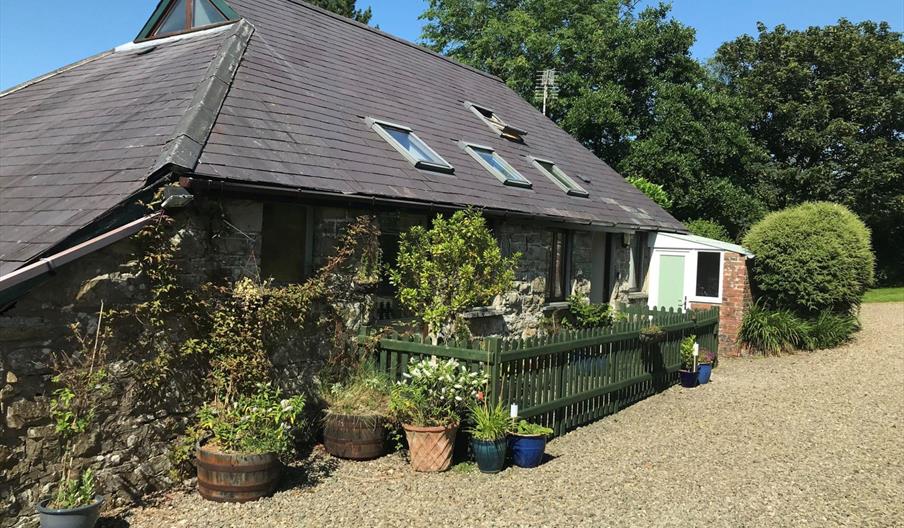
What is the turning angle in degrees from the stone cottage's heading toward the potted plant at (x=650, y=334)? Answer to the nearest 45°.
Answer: approximately 45° to its left

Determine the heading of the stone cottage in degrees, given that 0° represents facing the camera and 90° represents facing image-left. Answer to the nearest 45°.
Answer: approximately 315°

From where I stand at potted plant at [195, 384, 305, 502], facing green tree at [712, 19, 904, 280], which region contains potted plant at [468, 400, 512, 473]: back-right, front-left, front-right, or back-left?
front-right

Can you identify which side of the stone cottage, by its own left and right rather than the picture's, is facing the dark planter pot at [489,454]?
front

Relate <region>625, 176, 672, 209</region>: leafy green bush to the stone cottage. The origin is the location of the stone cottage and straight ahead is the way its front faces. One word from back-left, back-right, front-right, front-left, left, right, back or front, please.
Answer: left

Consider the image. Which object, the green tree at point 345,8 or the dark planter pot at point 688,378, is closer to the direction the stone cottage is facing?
the dark planter pot

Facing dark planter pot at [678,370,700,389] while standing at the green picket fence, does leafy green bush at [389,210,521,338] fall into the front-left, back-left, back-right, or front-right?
back-left

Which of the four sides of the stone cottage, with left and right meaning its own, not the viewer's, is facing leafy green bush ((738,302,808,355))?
left

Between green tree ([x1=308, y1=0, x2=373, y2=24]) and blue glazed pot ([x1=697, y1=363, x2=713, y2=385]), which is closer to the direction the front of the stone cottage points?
the blue glazed pot

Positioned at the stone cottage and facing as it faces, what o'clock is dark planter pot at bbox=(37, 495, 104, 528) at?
The dark planter pot is roughly at 2 o'clock from the stone cottage.
